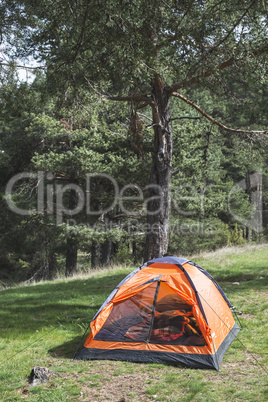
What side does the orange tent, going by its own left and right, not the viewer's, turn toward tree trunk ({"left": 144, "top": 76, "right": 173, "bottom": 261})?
back

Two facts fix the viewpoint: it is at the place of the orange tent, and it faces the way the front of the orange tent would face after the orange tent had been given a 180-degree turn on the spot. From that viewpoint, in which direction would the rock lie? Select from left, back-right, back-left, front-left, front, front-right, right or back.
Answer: back-left

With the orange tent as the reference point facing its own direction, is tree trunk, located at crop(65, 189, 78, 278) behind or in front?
behind

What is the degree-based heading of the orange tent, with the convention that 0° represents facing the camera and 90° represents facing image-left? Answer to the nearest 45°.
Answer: approximately 0°
